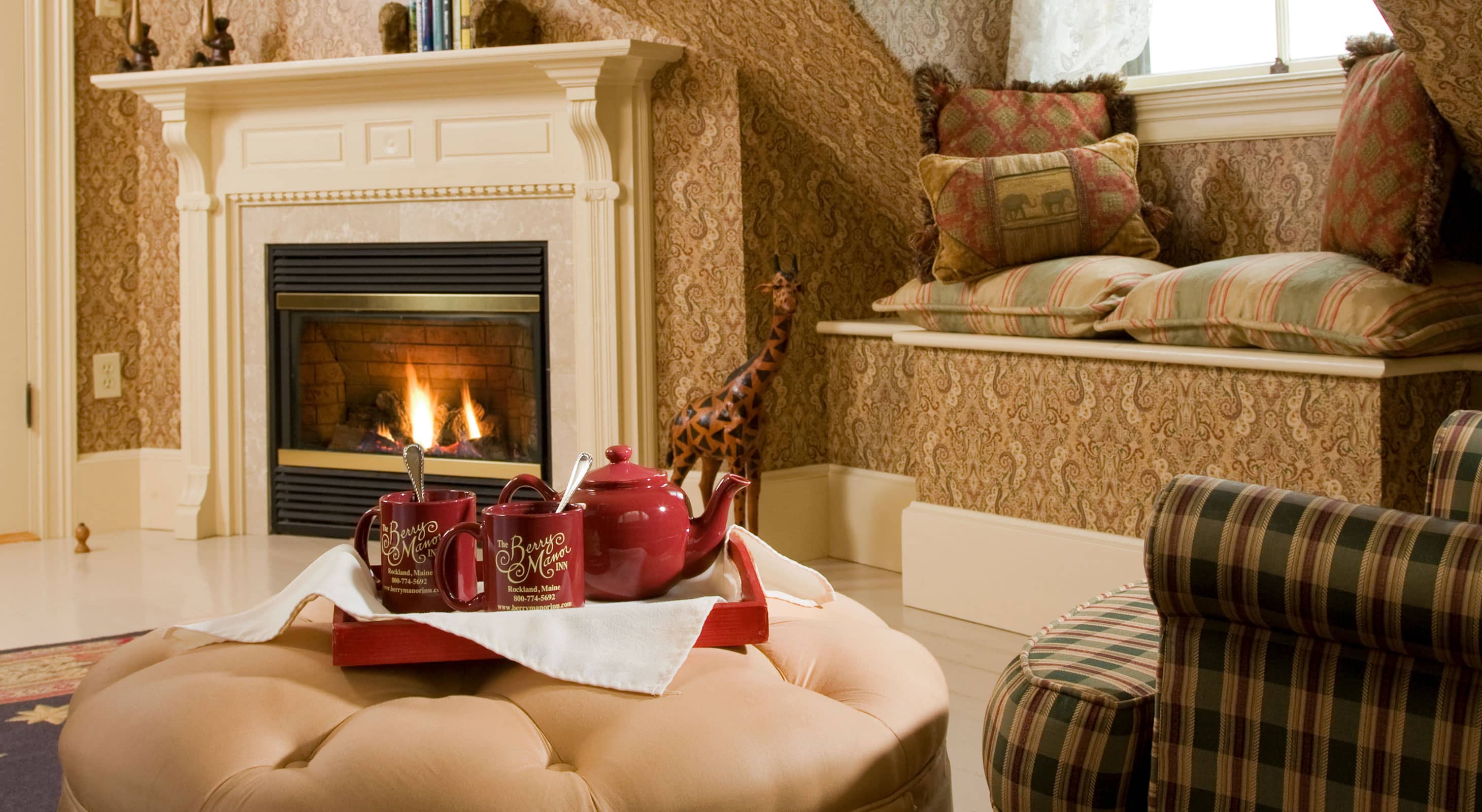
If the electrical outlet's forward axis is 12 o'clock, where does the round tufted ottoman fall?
The round tufted ottoman is roughly at 12 o'clock from the electrical outlet.

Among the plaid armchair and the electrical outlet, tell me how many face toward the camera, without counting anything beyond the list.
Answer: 1

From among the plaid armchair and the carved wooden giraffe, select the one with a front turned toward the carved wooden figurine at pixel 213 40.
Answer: the plaid armchair

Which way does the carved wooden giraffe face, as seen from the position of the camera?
facing the viewer and to the right of the viewer

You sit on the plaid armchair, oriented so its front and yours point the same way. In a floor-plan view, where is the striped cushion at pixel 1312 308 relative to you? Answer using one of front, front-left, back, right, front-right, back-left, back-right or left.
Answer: front-right

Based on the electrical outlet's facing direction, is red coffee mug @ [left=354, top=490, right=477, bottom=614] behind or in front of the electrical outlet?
in front

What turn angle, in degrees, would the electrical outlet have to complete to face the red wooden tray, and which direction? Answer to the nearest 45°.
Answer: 0° — it already faces it

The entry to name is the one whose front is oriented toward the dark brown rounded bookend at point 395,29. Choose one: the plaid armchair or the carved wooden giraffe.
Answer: the plaid armchair

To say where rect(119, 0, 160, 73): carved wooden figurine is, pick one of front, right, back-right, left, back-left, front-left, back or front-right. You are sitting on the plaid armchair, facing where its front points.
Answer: front

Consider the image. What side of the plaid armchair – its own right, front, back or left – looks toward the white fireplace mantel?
front

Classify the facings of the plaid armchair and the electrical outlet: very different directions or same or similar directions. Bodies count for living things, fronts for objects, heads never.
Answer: very different directions

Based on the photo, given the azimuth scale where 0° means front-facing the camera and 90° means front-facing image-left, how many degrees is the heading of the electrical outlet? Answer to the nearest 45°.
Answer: approximately 0°

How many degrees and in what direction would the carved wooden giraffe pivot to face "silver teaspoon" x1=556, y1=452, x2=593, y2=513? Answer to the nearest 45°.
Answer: approximately 45° to its right
